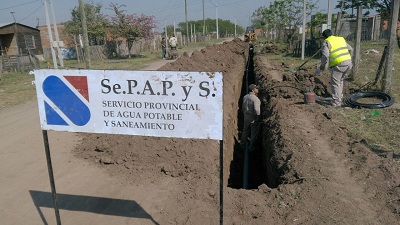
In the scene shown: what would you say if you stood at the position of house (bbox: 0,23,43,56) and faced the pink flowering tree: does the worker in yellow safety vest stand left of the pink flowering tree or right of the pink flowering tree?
right
